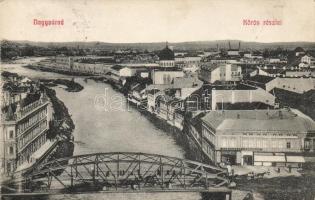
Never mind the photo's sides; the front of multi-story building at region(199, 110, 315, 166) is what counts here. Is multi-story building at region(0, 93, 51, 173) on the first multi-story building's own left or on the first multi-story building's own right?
on the first multi-story building's own right

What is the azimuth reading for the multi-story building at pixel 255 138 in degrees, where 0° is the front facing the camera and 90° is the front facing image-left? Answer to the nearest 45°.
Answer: approximately 0°

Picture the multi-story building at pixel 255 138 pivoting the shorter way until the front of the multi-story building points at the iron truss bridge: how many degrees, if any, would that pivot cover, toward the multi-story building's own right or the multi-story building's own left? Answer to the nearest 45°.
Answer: approximately 90° to the multi-story building's own right
